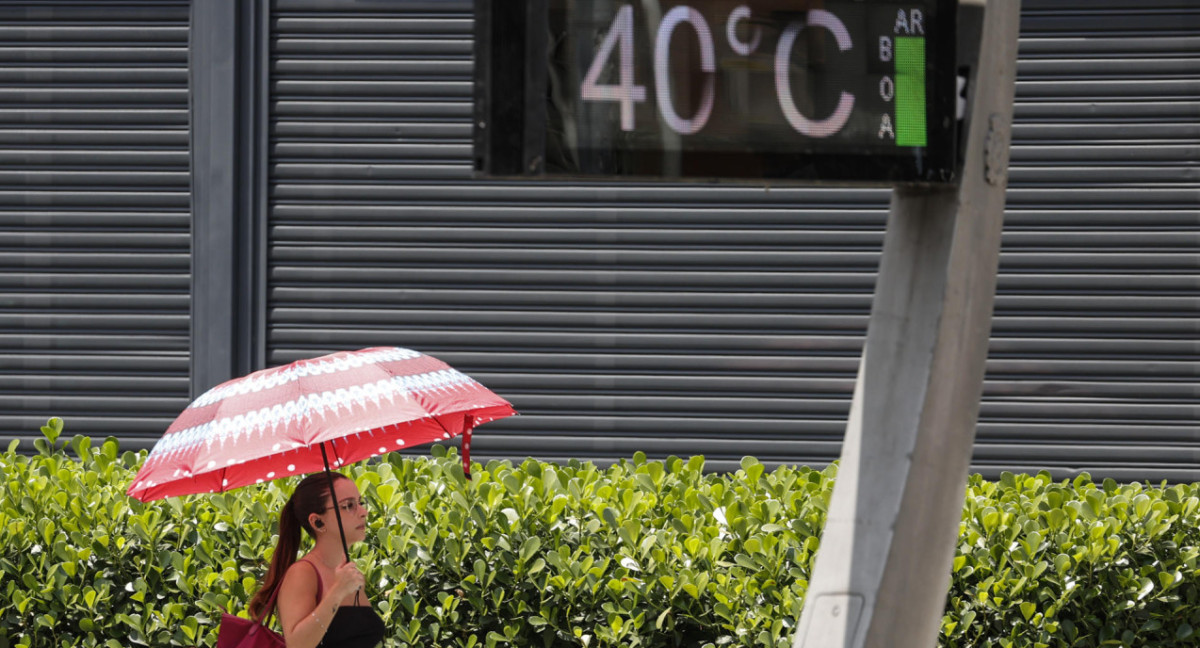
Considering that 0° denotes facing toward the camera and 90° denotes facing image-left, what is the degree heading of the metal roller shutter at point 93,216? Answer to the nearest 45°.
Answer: approximately 0°

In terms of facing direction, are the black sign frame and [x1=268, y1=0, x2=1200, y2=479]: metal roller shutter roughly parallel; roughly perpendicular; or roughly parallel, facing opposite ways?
roughly parallel

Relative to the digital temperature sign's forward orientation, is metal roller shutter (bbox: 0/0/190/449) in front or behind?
behind

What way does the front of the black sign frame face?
toward the camera

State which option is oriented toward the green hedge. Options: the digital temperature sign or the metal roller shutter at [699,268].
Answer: the metal roller shutter

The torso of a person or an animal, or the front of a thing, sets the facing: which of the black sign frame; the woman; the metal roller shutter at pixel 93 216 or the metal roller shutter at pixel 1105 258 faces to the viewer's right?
the woman

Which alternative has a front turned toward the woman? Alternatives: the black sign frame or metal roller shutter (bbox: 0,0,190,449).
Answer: the metal roller shutter

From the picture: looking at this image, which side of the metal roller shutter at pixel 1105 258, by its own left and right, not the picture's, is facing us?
front

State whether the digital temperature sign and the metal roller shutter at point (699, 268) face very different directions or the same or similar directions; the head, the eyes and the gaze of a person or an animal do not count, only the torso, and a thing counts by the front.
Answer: same or similar directions

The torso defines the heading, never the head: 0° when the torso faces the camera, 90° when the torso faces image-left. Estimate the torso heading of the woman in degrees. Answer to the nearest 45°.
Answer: approximately 270°

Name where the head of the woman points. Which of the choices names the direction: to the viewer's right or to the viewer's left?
to the viewer's right

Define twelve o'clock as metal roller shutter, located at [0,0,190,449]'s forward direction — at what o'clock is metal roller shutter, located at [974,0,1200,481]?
metal roller shutter, located at [974,0,1200,481] is roughly at 10 o'clock from metal roller shutter, located at [0,0,190,449].

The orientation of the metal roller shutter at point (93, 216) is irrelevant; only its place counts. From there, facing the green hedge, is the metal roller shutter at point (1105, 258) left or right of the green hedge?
left

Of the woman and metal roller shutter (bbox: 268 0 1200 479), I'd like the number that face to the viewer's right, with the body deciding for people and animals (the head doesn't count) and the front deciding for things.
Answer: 1

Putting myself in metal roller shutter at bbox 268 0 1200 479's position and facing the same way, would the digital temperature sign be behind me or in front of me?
in front
